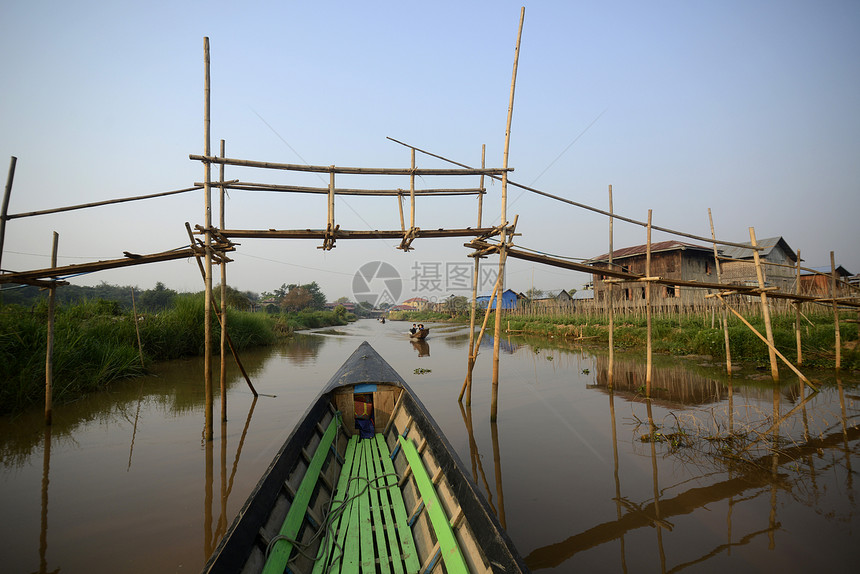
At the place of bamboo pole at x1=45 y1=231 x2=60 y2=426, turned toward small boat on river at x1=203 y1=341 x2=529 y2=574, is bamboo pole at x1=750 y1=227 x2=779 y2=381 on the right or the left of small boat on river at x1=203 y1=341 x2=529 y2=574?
left

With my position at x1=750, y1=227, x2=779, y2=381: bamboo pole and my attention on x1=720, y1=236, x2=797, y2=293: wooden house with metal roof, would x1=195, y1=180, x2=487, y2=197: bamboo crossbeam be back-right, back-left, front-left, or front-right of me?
back-left

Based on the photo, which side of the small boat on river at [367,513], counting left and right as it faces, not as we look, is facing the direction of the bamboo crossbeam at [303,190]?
front

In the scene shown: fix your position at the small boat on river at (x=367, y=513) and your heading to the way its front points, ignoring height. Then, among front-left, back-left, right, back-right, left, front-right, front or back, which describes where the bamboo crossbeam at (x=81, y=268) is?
front-left

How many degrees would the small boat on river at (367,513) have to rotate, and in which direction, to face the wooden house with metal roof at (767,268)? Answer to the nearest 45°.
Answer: approximately 45° to its right

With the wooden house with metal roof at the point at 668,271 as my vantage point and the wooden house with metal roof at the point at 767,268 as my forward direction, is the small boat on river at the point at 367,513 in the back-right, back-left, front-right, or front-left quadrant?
back-right

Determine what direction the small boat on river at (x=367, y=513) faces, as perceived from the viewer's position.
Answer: facing away from the viewer

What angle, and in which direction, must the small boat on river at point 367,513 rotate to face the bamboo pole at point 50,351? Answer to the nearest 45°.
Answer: approximately 45° to its left

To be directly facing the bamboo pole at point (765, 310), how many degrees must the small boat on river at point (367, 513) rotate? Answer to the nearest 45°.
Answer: approximately 45° to its right
